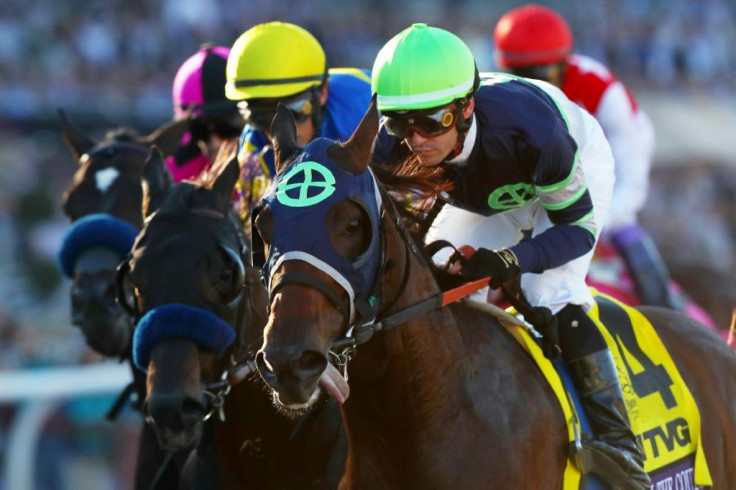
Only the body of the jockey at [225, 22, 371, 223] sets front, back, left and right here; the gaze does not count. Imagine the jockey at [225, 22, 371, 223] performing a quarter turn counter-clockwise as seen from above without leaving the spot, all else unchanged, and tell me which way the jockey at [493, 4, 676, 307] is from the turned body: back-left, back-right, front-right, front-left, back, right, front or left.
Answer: left

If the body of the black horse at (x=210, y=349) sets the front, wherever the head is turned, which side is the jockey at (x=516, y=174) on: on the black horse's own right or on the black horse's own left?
on the black horse's own left

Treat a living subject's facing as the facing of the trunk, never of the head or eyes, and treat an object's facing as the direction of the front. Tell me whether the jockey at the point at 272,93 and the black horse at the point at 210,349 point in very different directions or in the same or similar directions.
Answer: same or similar directions

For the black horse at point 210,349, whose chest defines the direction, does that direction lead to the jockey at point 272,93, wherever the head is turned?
no

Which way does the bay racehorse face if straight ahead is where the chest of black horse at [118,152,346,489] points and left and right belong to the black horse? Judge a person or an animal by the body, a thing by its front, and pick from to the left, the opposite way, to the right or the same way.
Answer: the same way

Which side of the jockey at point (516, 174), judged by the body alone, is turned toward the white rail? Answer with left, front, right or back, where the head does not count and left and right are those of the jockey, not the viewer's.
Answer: right

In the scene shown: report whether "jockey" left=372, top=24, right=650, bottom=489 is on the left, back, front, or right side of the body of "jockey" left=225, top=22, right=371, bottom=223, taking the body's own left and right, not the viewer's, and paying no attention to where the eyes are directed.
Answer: left

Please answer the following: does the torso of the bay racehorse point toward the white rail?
no

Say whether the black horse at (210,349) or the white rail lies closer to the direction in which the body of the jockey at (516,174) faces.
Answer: the black horse

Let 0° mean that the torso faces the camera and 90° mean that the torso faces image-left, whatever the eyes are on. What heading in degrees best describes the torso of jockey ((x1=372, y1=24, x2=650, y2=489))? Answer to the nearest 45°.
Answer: approximately 45°

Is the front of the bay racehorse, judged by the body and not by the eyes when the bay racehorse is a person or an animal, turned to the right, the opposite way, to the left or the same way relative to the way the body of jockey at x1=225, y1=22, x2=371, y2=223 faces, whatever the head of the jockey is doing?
the same way

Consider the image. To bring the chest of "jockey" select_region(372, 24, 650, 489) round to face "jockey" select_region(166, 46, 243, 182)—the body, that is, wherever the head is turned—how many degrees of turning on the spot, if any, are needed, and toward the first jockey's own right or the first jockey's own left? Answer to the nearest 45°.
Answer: approximately 90° to the first jockey's own right

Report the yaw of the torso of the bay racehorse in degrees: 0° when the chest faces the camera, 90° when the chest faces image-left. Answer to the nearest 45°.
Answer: approximately 45°

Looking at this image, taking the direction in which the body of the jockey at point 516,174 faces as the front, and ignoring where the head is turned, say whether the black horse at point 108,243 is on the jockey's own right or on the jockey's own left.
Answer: on the jockey's own right

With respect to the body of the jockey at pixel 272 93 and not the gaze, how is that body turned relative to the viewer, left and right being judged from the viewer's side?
facing the viewer and to the left of the viewer
